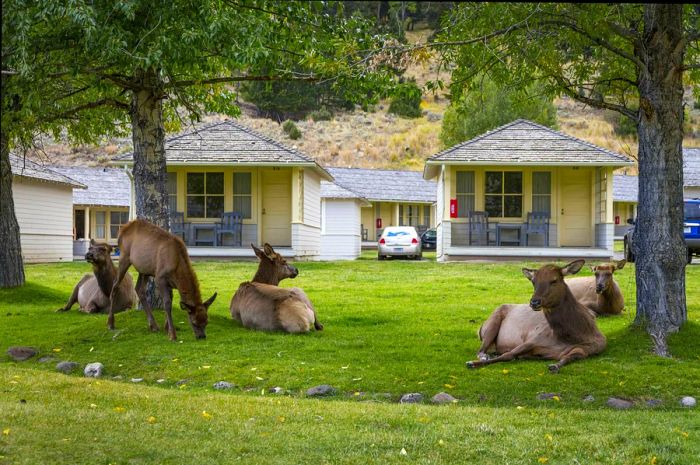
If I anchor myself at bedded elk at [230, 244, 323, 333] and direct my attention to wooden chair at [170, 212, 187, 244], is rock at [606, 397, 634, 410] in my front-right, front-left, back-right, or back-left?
back-right

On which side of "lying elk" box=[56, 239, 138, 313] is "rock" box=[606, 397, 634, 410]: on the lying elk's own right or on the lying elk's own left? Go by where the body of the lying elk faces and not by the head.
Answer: on the lying elk's own left

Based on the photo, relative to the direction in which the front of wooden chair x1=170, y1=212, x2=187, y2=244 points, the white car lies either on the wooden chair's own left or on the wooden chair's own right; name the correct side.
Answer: on the wooden chair's own left

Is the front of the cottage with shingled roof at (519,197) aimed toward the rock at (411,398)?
yes

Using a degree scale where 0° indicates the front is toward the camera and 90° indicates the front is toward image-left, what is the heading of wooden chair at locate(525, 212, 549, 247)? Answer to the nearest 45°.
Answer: approximately 0°

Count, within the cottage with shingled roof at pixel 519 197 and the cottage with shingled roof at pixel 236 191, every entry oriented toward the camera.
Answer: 2
